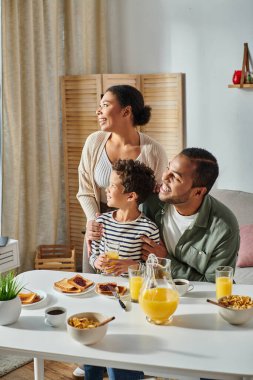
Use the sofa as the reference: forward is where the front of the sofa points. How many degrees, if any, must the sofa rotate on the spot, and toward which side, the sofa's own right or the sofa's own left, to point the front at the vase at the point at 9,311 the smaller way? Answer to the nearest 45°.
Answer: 0° — it already faces it

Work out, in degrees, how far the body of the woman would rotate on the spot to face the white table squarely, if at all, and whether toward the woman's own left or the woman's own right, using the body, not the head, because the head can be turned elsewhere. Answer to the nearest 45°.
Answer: approximately 45° to the woman's own left

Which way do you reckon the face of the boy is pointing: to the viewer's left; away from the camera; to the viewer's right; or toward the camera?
to the viewer's left

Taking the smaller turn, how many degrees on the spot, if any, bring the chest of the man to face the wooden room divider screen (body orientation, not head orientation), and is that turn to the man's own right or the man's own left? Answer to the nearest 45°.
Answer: approximately 135° to the man's own right

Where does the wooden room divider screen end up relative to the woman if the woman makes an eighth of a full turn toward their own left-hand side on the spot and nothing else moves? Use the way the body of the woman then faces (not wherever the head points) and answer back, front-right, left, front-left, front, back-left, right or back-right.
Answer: back

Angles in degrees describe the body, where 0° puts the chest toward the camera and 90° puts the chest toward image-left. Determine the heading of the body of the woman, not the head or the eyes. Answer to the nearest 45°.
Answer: approximately 45°

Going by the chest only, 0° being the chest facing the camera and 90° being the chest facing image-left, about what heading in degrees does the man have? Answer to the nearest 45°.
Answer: approximately 45°
